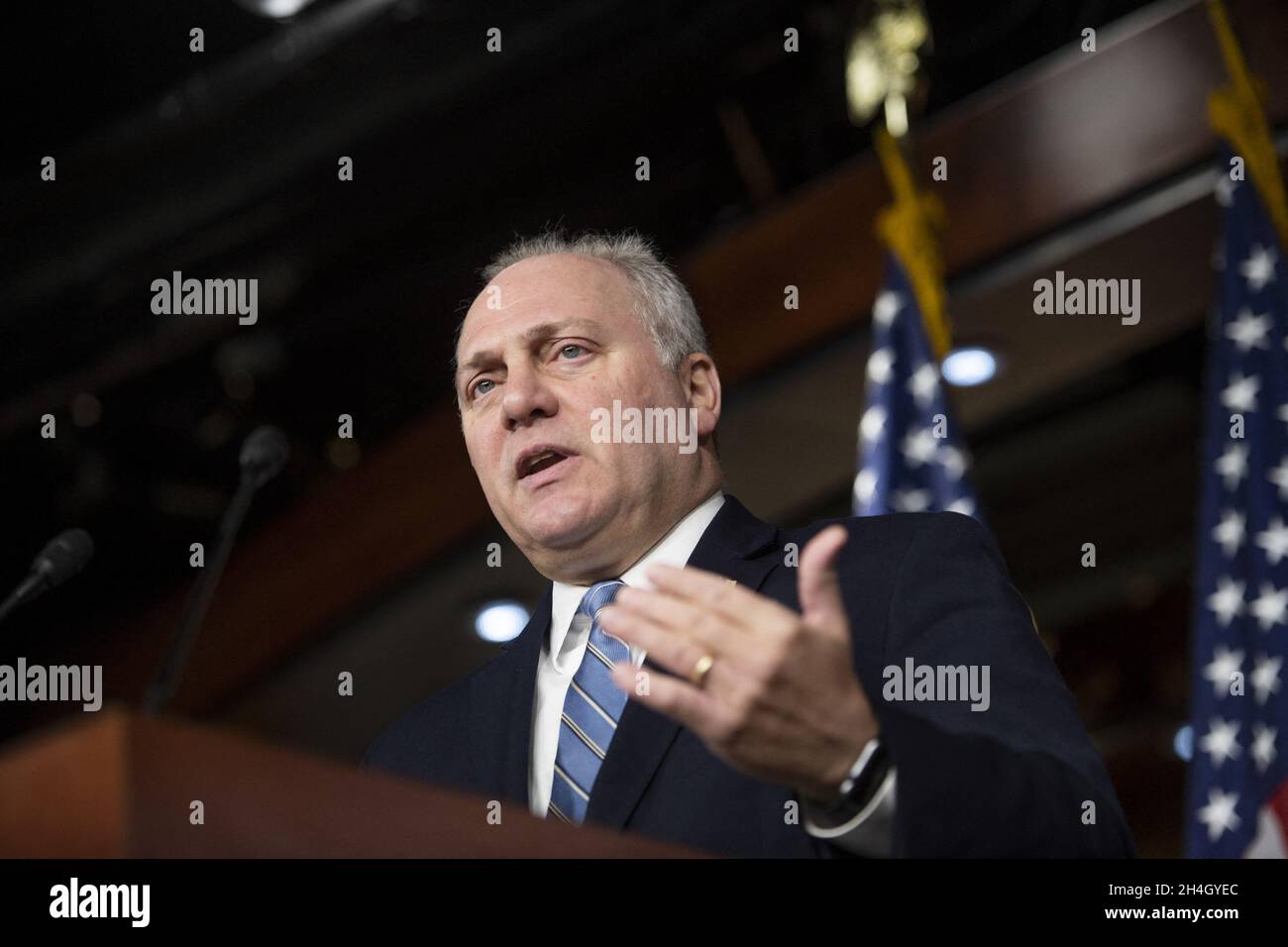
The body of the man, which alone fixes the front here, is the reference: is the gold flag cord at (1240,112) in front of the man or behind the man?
behind

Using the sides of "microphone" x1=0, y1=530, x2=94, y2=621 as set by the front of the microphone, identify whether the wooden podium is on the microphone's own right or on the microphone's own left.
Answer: on the microphone's own right

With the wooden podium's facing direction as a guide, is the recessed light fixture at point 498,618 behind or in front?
behind

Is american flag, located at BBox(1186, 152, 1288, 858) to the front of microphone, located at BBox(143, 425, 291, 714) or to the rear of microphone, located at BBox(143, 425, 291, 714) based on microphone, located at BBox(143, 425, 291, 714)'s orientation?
to the front

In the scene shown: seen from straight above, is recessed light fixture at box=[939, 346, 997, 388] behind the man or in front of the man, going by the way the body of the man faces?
behind

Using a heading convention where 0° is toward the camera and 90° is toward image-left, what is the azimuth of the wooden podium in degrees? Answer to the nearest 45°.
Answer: approximately 45°

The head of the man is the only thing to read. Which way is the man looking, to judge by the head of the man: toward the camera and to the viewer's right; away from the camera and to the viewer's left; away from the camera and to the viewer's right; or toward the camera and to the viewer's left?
toward the camera and to the viewer's left

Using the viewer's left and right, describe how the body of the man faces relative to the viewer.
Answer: facing the viewer and to the left of the viewer

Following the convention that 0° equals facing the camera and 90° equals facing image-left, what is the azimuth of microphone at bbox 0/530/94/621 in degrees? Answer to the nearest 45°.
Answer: approximately 270°
